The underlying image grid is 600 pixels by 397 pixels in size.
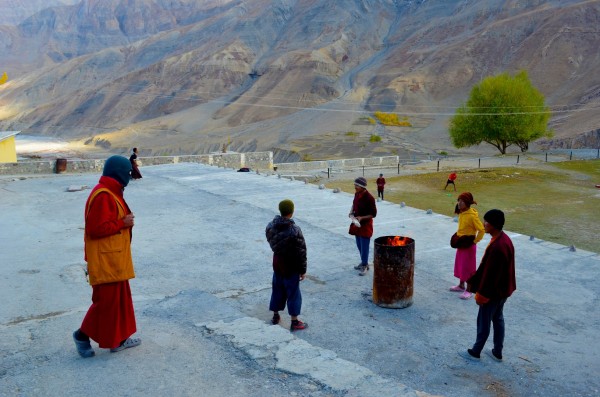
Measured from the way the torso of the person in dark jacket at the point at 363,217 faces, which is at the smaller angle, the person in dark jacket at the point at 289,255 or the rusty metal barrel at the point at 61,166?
the person in dark jacket

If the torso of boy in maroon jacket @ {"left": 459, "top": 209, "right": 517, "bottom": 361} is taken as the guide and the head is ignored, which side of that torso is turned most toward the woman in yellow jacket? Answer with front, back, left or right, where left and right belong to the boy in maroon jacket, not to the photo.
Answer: right

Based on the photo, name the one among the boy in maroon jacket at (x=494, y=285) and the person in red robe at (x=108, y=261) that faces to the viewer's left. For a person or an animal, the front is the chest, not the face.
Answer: the boy in maroon jacket

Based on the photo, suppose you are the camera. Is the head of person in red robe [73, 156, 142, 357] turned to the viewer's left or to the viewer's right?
to the viewer's right

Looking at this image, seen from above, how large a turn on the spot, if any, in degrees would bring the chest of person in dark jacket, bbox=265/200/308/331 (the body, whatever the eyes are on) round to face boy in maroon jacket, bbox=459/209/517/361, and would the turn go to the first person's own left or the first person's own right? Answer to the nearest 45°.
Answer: approximately 45° to the first person's own right

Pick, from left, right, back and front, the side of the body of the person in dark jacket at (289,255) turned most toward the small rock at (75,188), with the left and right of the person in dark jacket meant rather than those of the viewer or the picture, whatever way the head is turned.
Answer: left

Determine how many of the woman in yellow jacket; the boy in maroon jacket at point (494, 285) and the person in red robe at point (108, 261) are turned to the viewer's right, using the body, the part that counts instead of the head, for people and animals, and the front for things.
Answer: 1

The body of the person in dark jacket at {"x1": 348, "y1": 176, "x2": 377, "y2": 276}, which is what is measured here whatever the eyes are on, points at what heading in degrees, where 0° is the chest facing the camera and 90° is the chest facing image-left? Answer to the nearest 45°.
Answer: approximately 45°

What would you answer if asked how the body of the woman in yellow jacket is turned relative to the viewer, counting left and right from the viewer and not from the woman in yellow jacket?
facing to the left of the viewer

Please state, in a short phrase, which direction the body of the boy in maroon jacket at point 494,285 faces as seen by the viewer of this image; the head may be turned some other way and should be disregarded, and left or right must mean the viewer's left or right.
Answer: facing to the left of the viewer

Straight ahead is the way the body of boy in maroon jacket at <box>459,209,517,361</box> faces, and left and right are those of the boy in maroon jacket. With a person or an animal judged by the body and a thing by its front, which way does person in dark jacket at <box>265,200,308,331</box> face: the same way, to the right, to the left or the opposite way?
to the right

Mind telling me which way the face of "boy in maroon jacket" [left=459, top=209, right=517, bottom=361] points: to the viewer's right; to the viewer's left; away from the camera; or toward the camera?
to the viewer's left
